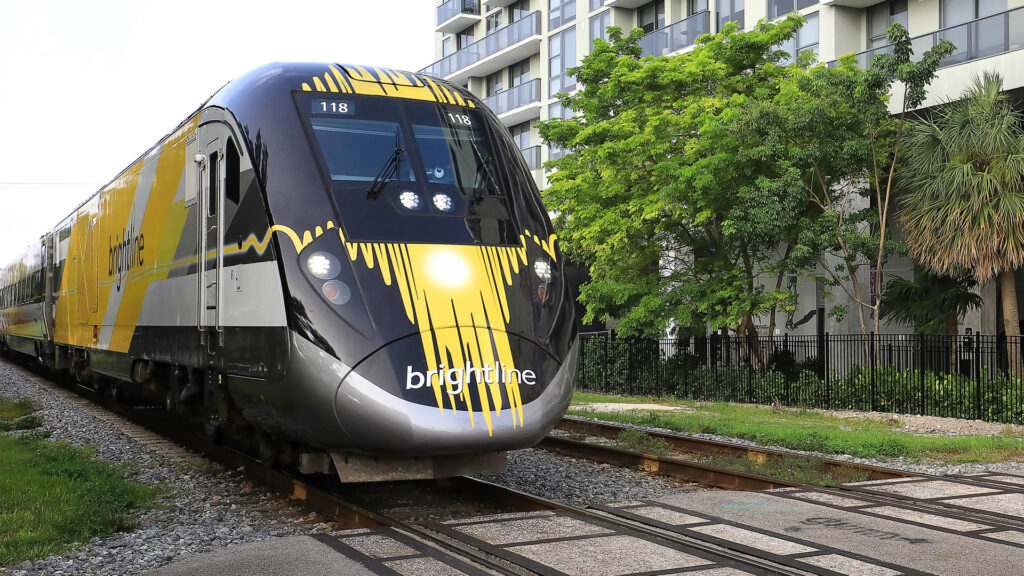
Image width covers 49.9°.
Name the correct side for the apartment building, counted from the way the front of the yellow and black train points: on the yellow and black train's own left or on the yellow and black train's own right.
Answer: on the yellow and black train's own left

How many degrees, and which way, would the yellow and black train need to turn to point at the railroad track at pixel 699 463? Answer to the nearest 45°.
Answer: approximately 90° to its left

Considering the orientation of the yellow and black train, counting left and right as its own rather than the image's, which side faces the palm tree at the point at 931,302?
left

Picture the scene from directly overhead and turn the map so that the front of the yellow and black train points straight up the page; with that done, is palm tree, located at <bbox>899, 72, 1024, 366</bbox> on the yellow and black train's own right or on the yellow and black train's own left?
on the yellow and black train's own left

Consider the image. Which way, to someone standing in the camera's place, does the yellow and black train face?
facing the viewer and to the right of the viewer

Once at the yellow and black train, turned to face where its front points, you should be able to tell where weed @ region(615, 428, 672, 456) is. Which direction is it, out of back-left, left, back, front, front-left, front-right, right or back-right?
left

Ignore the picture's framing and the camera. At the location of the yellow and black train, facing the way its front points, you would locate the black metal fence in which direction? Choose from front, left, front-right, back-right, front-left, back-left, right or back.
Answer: left

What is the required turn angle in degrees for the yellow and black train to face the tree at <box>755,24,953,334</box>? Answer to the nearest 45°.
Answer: approximately 90° to its left

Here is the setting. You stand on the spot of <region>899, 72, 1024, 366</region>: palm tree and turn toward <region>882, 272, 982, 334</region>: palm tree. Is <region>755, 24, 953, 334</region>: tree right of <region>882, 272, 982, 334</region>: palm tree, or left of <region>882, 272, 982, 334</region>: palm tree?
left
